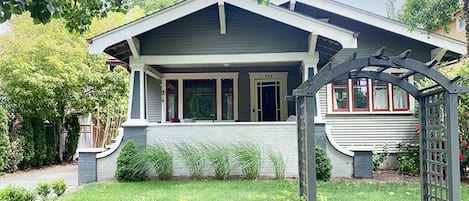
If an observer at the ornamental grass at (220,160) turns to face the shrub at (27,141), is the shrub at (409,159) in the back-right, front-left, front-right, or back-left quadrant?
back-right

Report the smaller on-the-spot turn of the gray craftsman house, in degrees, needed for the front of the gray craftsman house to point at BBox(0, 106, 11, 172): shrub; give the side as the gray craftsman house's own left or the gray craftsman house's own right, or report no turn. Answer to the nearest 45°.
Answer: approximately 90° to the gray craftsman house's own right

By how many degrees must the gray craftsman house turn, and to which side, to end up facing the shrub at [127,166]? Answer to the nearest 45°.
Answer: approximately 90° to its right

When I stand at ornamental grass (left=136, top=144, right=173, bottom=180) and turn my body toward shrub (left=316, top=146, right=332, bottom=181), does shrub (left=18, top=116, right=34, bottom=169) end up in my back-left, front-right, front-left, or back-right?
back-left

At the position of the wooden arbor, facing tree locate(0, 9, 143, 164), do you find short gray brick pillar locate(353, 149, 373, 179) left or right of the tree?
right

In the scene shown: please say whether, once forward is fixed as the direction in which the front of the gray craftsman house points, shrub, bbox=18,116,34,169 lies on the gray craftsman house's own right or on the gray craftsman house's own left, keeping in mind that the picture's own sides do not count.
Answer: on the gray craftsman house's own right

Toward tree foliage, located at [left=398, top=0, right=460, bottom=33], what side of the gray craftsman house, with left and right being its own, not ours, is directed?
left

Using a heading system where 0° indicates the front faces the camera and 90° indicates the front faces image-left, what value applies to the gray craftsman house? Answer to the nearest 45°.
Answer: approximately 0°

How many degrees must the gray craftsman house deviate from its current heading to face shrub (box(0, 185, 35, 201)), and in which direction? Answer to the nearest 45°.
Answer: approximately 45° to its right

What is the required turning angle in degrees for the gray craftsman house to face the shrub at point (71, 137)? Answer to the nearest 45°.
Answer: approximately 135° to its right

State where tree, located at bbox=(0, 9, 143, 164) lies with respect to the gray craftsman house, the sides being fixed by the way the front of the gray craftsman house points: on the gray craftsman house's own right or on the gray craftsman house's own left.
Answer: on the gray craftsman house's own right
